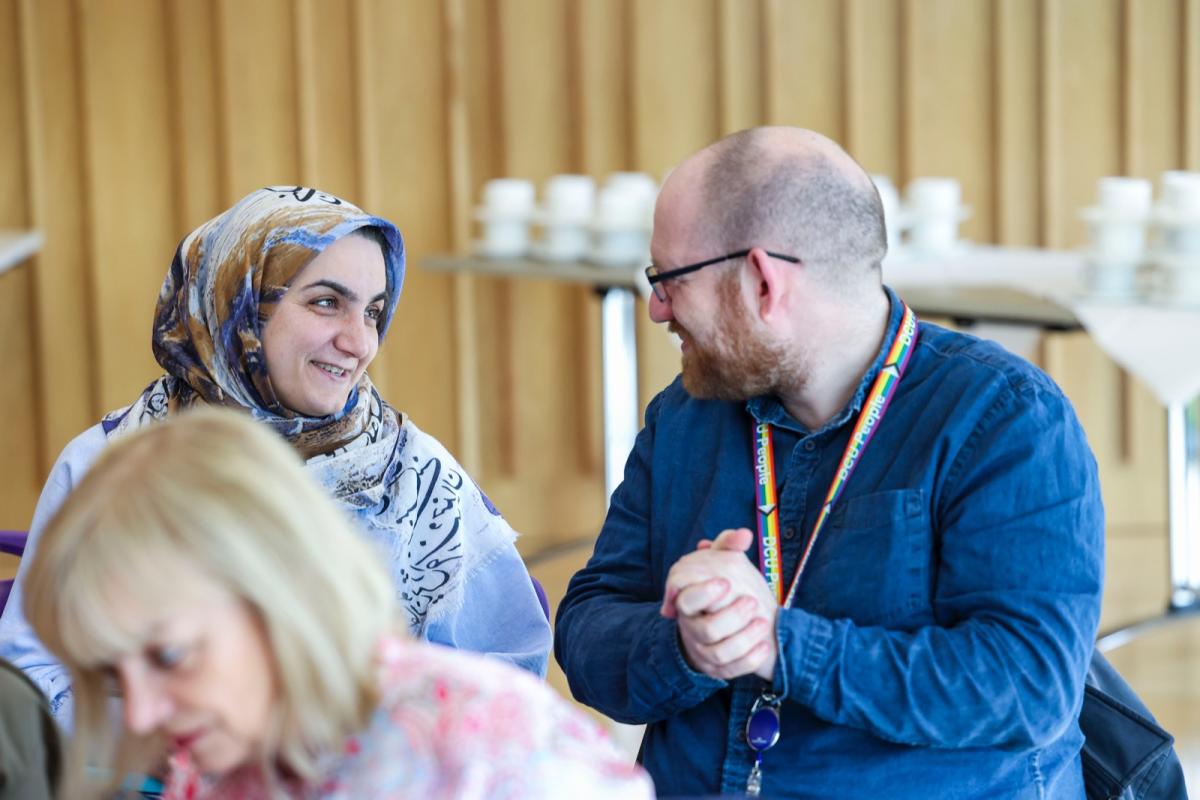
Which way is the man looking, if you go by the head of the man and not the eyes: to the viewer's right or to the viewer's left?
to the viewer's left

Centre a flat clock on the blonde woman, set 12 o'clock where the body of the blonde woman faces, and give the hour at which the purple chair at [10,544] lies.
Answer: The purple chair is roughly at 4 o'clock from the blonde woman.

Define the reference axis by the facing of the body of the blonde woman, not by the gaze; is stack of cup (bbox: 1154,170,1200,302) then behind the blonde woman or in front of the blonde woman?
behind

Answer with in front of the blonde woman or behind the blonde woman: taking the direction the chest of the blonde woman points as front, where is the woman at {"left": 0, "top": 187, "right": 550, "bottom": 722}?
behind

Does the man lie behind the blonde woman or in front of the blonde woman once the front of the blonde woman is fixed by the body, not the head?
behind

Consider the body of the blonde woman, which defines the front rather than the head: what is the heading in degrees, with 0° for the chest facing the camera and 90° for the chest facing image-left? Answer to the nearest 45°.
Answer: approximately 45°

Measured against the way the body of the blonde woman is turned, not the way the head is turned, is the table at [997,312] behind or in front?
behind

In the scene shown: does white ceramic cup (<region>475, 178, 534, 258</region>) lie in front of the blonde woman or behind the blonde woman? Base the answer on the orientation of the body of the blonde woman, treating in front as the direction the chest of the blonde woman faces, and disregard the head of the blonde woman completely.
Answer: behind

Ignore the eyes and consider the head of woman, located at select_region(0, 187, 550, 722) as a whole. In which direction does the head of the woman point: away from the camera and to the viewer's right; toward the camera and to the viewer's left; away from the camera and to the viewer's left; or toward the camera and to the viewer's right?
toward the camera and to the viewer's right

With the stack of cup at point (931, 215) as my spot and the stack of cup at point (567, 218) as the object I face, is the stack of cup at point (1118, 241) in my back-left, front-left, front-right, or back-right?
back-left
